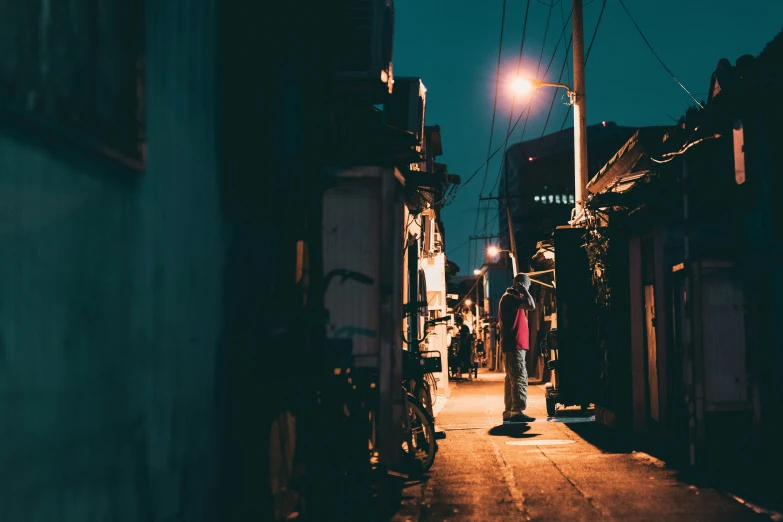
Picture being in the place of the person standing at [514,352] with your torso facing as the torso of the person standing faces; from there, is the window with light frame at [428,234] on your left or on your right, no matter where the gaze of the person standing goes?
on your left
